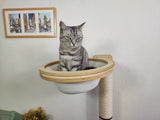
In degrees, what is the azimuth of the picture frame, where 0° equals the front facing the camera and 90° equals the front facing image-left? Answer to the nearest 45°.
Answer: approximately 0°
